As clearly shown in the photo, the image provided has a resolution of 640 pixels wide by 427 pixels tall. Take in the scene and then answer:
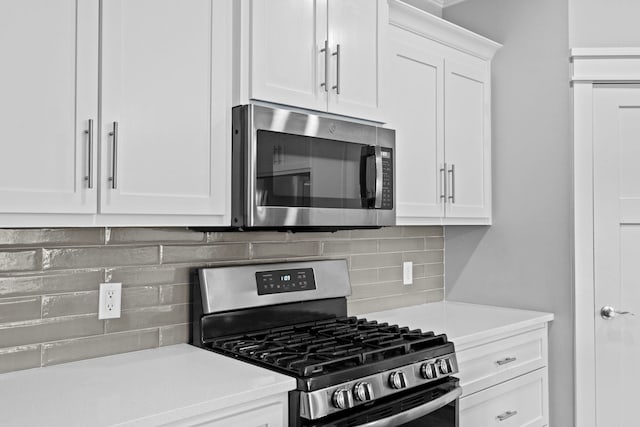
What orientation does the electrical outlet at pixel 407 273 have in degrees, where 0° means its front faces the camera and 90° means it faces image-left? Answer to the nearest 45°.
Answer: approximately 315°

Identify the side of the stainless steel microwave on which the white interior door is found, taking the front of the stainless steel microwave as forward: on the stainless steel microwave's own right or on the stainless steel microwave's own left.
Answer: on the stainless steel microwave's own left

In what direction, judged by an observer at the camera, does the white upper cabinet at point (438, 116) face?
facing the viewer and to the right of the viewer

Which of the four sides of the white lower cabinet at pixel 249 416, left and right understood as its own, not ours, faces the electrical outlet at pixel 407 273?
left

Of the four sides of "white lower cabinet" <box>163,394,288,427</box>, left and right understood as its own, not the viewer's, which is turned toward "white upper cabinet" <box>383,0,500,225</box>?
left

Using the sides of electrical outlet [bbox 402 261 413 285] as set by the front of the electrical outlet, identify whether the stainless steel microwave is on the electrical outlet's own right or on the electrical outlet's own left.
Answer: on the electrical outlet's own right

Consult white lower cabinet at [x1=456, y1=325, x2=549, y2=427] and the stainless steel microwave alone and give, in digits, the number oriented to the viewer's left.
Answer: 0

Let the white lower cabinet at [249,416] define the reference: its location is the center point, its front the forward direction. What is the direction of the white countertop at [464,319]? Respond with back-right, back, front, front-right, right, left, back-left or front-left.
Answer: left

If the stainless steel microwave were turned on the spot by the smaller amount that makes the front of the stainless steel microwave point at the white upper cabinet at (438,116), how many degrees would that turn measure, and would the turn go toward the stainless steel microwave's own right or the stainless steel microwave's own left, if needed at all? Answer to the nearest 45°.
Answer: approximately 90° to the stainless steel microwave's own left
